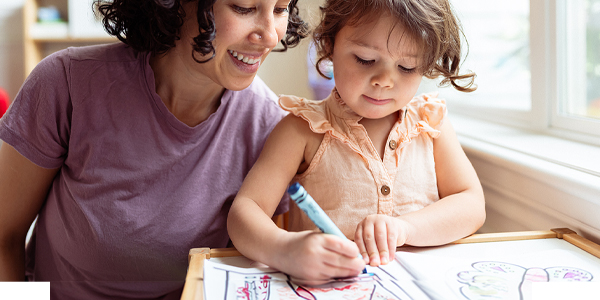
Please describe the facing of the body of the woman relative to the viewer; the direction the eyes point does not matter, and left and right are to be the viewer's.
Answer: facing the viewer and to the right of the viewer

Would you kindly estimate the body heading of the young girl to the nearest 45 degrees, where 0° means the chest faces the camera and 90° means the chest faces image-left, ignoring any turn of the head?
approximately 0°

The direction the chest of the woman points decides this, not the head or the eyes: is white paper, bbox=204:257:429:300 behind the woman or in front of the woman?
in front

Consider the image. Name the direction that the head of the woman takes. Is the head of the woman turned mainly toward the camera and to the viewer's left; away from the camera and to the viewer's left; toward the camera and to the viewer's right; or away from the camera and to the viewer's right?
toward the camera and to the viewer's right

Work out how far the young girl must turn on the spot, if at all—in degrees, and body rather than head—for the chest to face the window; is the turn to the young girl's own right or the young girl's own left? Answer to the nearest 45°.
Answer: approximately 135° to the young girl's own left

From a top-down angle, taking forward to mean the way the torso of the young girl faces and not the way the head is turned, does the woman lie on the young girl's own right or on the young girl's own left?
on the young girl's own right

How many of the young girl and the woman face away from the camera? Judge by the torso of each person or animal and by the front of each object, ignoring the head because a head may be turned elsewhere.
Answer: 0

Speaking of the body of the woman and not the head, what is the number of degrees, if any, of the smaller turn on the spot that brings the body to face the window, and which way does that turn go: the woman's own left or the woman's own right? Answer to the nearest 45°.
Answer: approximately 45° to the woman's own left
